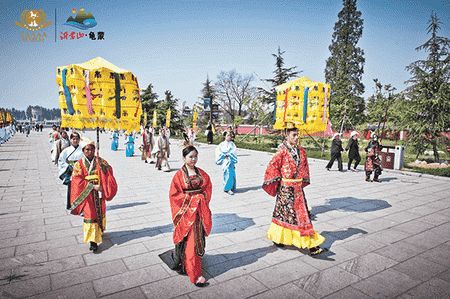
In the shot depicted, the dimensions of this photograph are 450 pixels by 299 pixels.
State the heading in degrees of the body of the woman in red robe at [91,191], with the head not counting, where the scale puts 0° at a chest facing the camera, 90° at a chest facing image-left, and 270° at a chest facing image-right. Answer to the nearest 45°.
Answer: approximately 0°

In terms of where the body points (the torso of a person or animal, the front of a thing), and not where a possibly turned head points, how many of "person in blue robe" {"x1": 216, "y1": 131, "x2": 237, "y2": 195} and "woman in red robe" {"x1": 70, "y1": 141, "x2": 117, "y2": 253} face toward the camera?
2

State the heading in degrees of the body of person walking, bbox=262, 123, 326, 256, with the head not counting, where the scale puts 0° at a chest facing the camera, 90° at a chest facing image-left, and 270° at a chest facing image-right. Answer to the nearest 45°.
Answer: approximately 315°

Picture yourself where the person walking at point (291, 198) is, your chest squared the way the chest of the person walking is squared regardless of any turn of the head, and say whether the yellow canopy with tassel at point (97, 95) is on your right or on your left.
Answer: on your right

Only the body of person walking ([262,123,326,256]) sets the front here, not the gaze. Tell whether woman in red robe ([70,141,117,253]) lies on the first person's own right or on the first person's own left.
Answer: on the first person's own right

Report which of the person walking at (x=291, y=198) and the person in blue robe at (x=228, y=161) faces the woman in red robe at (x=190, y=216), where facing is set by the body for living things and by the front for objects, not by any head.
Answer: the person in blue robe

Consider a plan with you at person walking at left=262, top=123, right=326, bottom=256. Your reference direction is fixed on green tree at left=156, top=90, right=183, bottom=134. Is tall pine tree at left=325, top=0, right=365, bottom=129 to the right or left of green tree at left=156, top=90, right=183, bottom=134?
right

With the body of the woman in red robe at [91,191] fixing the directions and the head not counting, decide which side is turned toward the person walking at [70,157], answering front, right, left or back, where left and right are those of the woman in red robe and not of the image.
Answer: back

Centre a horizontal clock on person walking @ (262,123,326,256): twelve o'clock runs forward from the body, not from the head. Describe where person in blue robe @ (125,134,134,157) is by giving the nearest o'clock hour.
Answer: The person in blue robe is roughly at 6 o'clock from the person walking.
